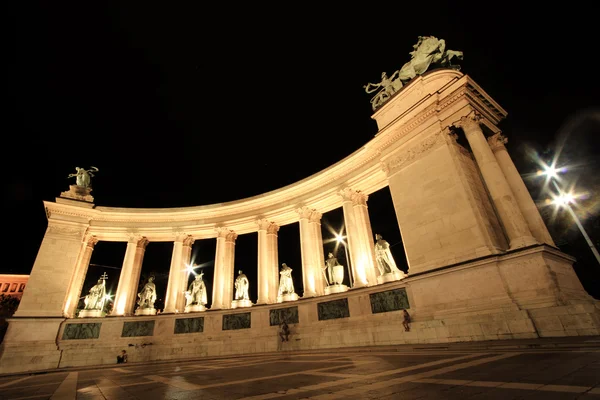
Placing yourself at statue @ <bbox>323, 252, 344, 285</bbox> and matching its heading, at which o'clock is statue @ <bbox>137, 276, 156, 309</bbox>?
statue @ <bbox>137, 276, 156, 309</bbox> is roughly at 2 o'clock from statue @ <bbox>323, 252, 344, 285</bbox>.

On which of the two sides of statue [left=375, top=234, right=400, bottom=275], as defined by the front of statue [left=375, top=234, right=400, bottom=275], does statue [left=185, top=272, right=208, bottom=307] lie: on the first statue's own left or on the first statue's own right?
on the first statue's own right

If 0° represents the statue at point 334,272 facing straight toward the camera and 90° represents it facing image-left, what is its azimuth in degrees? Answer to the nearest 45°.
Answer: approximately 45°

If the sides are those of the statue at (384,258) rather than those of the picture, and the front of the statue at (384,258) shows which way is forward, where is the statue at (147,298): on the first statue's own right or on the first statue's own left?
on the first statue's own right

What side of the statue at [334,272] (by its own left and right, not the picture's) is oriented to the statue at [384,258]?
left
